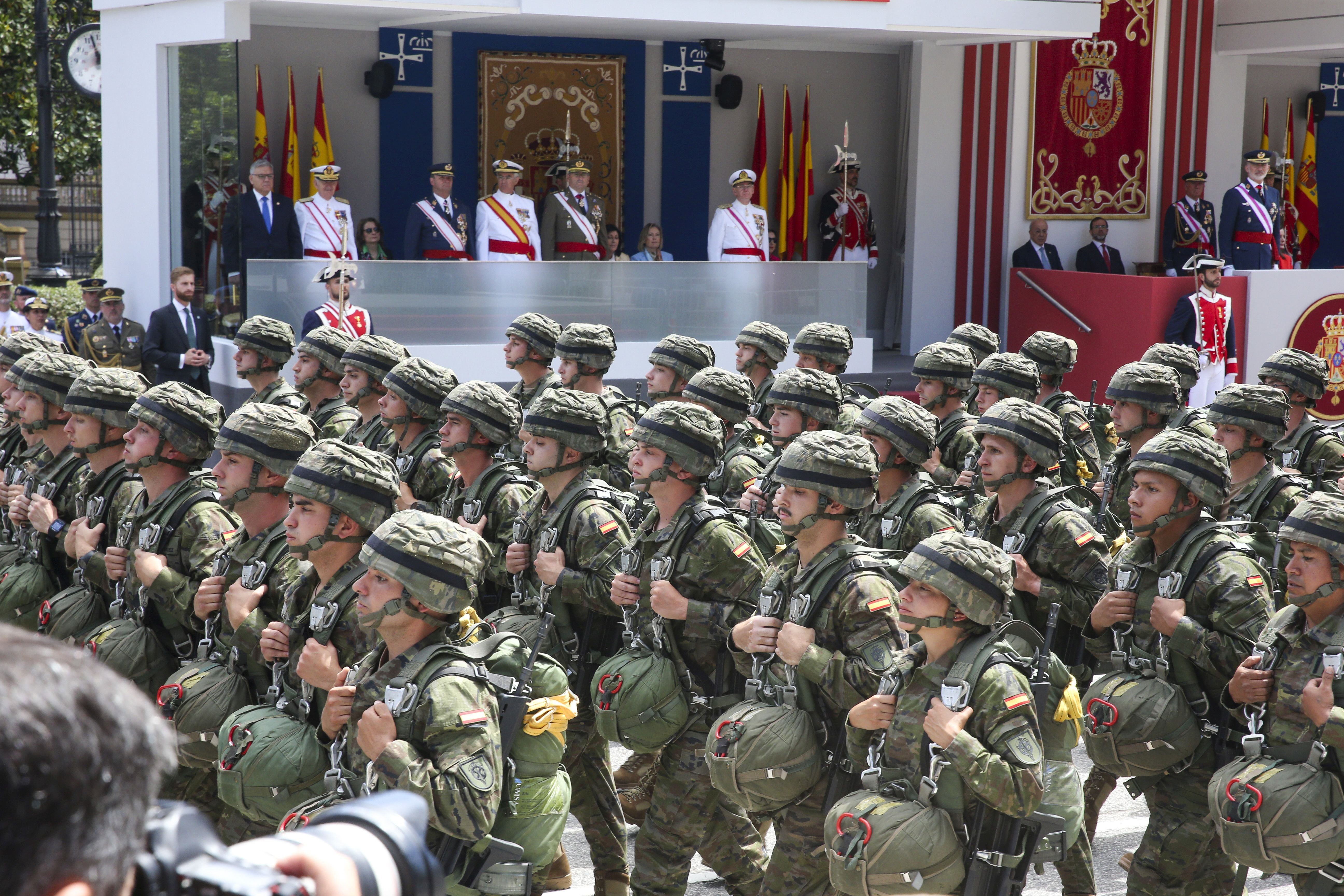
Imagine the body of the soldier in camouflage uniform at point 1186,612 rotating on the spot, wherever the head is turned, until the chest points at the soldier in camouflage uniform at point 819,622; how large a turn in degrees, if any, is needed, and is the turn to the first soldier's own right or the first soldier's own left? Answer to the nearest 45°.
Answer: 0° — they already face them

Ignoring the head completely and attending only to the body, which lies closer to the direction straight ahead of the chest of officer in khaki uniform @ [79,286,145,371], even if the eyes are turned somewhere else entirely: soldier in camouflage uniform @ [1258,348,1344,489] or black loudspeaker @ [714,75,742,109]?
the soldier in camouflage uniform

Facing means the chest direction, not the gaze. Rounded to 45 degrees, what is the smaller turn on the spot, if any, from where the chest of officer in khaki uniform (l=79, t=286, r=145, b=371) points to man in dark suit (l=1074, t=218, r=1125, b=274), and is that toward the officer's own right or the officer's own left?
approximately 90° to the officer's own left

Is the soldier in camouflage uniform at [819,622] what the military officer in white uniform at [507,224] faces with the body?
yes

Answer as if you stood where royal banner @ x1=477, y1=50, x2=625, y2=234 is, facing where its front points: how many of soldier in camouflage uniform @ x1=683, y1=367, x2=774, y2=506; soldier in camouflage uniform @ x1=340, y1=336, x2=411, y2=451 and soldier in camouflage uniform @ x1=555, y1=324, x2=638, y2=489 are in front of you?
3

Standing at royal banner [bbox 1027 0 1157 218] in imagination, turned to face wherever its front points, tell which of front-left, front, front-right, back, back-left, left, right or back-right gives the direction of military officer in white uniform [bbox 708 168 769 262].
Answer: front-right

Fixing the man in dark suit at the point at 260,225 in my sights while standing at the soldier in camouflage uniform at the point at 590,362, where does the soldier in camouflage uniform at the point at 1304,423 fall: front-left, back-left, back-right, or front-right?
back-right

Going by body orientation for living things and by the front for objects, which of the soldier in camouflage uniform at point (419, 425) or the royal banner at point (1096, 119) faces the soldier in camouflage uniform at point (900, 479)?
the royal banner

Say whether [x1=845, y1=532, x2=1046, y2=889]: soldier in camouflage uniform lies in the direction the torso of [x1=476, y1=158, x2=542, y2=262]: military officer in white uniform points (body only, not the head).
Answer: yes

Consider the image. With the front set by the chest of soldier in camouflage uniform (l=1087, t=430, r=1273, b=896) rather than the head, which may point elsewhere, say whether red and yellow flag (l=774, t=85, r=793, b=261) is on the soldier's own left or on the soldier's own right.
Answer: on the soldier's own right

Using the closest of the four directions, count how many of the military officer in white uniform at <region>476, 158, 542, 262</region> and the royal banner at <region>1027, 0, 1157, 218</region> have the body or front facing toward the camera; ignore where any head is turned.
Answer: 2

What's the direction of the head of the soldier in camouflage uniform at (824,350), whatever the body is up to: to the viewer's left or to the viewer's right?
to the viewer's left
